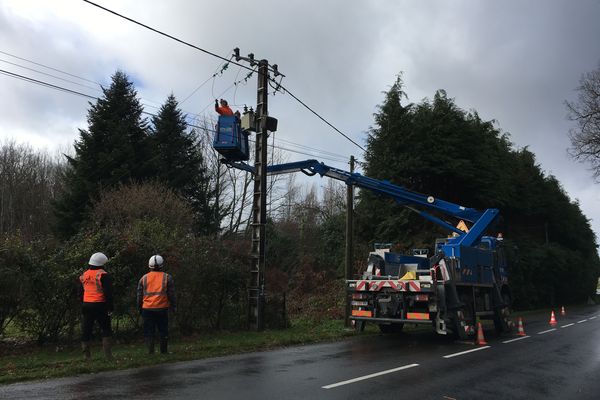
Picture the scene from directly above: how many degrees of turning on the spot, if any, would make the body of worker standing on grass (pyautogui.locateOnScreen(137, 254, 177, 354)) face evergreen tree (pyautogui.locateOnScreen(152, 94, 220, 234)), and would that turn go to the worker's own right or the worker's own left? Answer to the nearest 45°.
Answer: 0° — they already face it

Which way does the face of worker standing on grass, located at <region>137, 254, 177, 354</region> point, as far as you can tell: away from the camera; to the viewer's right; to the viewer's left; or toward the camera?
away from the camera

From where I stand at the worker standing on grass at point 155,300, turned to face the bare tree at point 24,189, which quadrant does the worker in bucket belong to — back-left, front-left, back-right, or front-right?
front-right

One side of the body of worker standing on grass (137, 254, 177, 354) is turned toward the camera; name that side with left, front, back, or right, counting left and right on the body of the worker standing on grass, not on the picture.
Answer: back

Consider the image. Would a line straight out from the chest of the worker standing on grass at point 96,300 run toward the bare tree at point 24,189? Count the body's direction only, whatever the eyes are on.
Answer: no

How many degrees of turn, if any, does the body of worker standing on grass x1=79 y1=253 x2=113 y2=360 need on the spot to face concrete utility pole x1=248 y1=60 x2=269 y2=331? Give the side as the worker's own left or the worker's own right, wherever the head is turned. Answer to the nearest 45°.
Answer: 0° — they already face it

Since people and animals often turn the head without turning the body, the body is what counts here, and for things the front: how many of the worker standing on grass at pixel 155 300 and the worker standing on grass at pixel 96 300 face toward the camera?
0

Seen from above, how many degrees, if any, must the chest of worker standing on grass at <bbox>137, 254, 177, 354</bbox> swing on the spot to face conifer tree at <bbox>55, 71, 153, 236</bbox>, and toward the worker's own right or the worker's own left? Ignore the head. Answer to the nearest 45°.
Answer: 0° — they already face it

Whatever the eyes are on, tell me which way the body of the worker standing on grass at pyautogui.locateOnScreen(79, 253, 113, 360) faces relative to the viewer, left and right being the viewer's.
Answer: facing away from the viewer and to the right of the viewer

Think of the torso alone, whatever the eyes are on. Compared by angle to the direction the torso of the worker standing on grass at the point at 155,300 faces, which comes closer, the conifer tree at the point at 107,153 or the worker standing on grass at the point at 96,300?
the conifer tree

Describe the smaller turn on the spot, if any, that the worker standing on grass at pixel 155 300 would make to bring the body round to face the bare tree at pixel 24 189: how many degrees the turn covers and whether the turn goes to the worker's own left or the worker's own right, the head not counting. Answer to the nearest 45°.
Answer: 0° — they already face it
